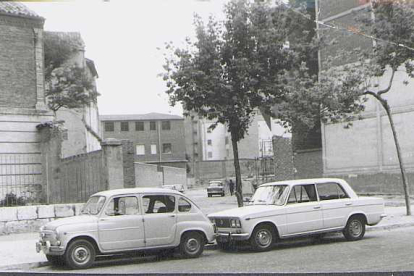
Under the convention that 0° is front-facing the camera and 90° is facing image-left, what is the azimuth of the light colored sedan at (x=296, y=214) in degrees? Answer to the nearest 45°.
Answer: approximately 45°

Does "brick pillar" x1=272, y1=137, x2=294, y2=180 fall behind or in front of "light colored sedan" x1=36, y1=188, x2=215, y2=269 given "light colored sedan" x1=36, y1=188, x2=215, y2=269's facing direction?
behind

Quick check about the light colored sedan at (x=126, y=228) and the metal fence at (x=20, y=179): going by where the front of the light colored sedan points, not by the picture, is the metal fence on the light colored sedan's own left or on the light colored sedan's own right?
on the light colored sedan's own right

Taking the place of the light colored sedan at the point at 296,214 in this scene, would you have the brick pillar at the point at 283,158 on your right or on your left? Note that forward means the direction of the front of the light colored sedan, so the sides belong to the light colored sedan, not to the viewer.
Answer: on your right

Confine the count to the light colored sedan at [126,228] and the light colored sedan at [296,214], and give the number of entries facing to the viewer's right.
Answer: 0

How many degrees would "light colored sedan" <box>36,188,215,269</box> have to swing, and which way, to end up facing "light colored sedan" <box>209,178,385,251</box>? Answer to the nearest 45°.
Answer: approximately 135° to its left

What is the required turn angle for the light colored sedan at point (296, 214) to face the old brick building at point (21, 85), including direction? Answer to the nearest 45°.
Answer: approximately 90° to its right

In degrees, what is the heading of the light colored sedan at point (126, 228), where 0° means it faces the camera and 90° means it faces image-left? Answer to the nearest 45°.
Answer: approximately 45°
